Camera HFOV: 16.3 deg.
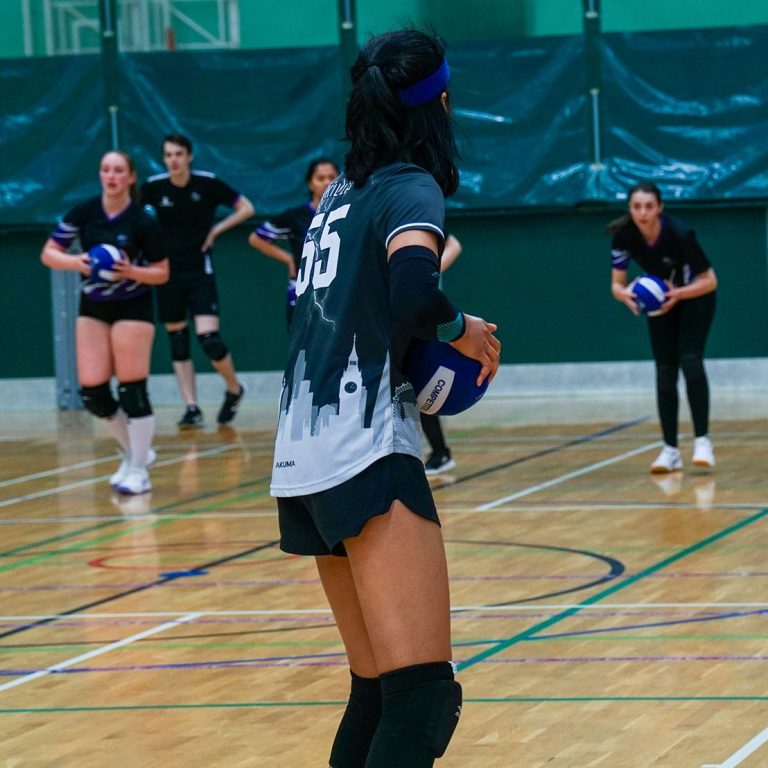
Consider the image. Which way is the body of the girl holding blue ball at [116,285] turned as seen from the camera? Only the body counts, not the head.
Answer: toward the camera

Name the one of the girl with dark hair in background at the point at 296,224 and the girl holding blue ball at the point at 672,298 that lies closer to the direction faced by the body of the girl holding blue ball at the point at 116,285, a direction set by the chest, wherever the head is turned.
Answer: the girl holding blue ball

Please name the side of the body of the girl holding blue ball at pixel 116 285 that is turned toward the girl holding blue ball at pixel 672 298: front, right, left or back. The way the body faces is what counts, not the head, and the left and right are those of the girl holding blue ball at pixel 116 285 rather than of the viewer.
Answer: left

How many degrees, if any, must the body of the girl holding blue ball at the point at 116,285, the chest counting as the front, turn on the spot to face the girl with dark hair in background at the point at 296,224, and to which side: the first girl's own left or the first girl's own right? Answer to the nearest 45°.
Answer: approximately 135° to the first girl's own left

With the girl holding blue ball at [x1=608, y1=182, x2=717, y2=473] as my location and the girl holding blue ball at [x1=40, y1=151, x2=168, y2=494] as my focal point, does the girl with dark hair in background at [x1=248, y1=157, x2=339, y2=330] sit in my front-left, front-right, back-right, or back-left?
front-right
